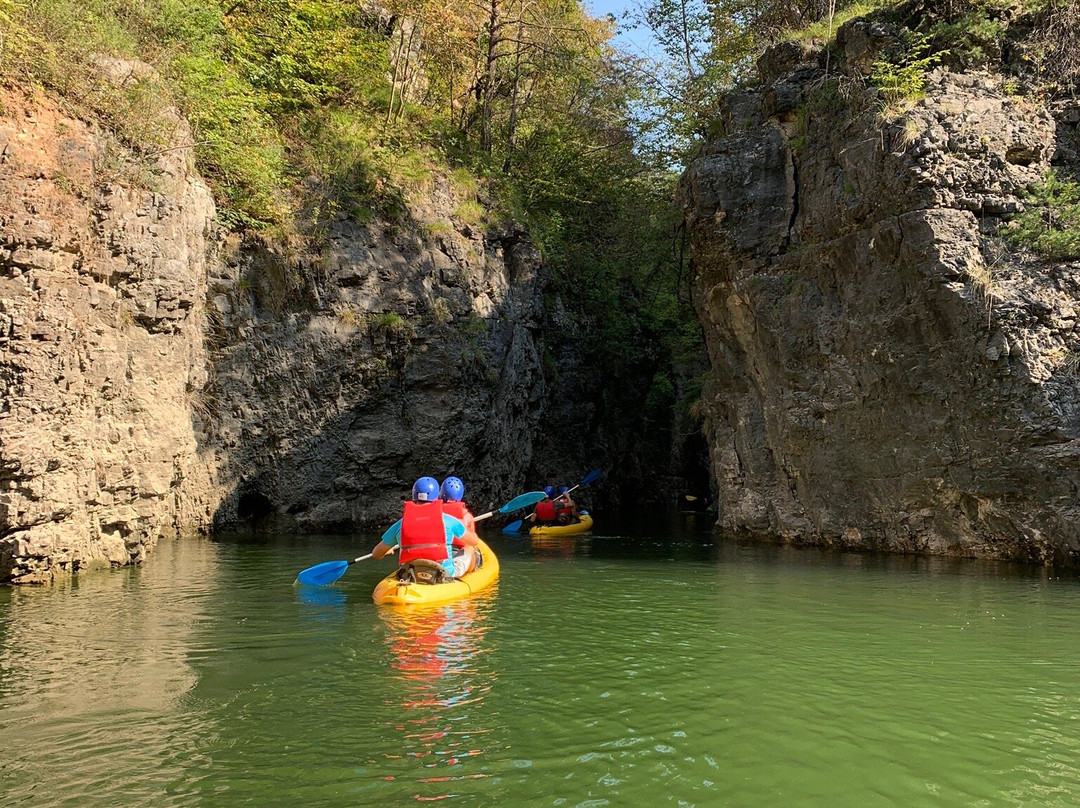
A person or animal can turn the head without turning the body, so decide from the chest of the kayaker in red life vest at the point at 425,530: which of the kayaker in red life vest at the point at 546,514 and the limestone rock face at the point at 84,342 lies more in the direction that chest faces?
the kayaker in red life vest

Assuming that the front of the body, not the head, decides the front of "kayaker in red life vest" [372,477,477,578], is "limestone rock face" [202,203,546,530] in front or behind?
in front

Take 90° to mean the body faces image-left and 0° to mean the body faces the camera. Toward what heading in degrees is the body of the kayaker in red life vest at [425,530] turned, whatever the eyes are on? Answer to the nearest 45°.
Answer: approximately 180°

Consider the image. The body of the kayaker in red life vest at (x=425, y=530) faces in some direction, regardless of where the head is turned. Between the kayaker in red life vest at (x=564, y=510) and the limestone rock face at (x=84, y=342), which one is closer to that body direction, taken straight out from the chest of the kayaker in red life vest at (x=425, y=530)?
the kayaker in red life vest

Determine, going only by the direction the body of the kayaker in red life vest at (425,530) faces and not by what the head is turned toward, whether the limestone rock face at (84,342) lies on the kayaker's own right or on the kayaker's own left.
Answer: on the kayaker's own left

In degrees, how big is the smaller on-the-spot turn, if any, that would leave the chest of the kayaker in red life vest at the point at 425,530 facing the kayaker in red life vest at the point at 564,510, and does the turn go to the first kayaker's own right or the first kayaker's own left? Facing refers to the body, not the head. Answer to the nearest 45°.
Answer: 0° — they already face them

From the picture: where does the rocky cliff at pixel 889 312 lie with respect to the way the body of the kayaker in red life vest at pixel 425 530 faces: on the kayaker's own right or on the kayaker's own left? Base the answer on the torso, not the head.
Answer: on the kayaker's own right

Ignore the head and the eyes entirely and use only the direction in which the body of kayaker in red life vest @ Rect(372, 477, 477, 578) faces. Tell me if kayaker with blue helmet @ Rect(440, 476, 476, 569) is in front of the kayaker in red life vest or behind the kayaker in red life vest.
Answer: in front

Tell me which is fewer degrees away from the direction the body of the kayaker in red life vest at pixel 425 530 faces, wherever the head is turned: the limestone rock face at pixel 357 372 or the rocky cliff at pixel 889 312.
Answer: the limestone rock face
